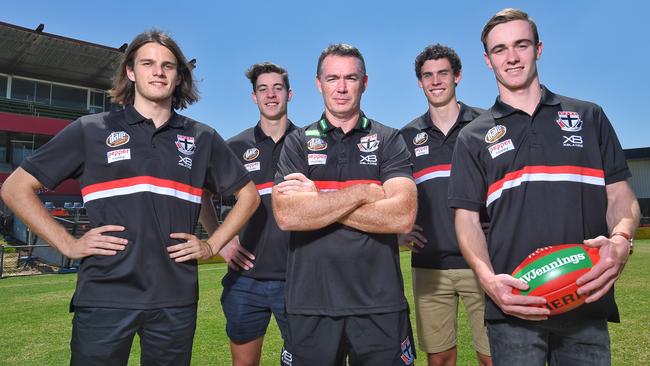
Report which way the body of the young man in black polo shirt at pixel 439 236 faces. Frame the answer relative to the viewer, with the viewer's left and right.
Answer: facing the viewer

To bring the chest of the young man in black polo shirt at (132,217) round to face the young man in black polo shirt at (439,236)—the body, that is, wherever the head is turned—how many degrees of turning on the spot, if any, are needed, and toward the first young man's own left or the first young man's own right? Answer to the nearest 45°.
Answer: approximately 90° to the first young man's own left

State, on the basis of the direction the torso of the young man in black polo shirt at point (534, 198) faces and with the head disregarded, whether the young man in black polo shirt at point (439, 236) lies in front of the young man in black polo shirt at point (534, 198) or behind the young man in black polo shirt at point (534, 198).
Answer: behind

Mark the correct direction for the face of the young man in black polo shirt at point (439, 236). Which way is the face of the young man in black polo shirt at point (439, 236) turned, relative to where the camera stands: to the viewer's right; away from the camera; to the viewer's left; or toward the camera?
toward the camera

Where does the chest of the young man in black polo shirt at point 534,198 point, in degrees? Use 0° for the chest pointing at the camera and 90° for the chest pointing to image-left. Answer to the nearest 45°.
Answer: approximately 0°

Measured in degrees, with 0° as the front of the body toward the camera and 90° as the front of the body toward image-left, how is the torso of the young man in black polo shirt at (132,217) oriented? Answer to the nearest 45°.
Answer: approximately 0°

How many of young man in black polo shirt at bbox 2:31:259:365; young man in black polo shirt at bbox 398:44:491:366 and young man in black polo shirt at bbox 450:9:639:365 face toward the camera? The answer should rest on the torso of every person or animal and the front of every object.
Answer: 3

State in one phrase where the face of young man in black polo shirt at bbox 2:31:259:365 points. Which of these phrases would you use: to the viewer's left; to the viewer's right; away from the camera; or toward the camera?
toward the camera

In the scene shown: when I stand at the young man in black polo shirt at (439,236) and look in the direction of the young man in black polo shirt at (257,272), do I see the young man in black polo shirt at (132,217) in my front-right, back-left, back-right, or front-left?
front-left

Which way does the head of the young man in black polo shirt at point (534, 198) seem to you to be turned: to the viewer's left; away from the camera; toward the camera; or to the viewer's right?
toward the camera

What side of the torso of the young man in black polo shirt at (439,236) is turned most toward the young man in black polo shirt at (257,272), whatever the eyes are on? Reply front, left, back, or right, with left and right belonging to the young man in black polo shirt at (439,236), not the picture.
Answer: right

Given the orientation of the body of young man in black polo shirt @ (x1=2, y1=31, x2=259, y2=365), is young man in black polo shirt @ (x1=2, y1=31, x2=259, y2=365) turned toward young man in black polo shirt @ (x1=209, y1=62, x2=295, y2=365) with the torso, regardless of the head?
no

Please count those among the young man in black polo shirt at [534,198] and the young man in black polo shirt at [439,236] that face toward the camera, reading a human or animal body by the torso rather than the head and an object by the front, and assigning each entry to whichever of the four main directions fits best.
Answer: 2

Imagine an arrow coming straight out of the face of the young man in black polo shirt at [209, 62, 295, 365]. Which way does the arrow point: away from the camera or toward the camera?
toward the camera

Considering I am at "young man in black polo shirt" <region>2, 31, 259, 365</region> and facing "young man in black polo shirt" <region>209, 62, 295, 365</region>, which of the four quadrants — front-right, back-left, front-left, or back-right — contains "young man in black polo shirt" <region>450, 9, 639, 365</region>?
front-right

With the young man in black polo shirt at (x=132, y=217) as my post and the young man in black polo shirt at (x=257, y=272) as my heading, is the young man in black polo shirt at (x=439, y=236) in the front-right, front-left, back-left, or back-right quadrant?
front-right
